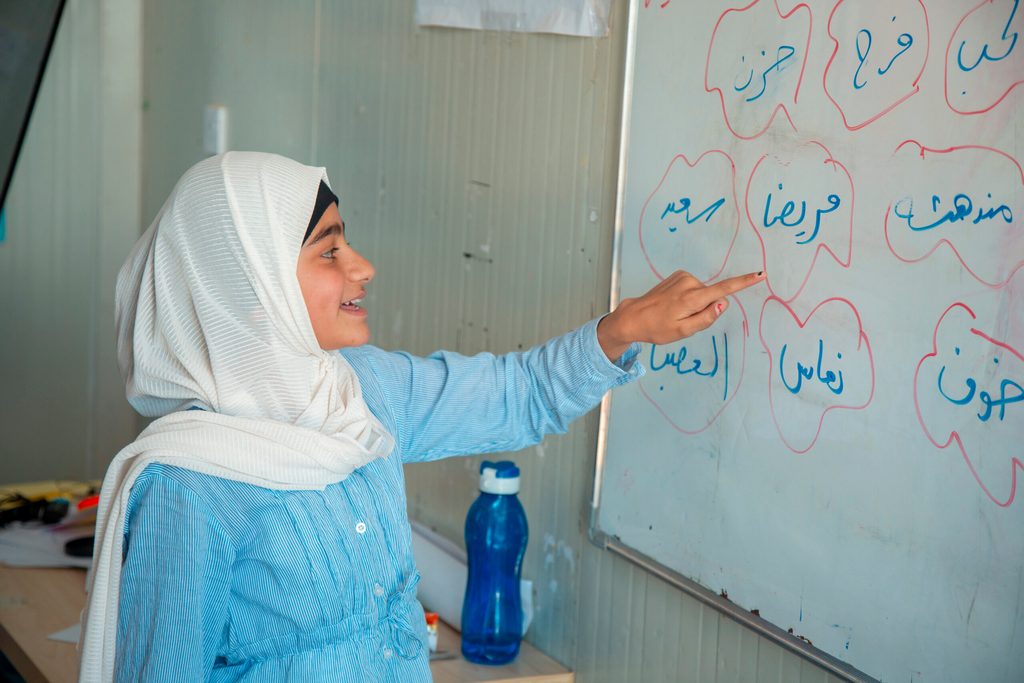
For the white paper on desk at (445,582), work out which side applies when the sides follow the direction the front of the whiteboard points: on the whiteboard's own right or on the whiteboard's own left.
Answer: on the whiteboard's own right

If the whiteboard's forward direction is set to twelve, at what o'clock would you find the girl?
The girl is roughly at 1 o'clock from the whiteboard.

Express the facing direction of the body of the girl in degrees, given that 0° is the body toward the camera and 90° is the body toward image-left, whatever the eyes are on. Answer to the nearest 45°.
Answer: approximately 315°

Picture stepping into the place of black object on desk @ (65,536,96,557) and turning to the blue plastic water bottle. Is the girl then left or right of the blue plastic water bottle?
right

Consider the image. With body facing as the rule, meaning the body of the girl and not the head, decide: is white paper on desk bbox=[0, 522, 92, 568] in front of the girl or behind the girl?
behind

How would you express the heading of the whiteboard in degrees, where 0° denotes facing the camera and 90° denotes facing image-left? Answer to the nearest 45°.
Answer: approximately 45°

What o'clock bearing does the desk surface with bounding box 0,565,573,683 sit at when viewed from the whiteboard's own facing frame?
The desk surface is roughly at 2 o'clock from the whiteboard.

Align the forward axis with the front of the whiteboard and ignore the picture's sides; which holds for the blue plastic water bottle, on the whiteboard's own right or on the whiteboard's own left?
on the whiteboard's own right

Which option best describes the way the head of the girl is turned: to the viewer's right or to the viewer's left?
to the viewer's right

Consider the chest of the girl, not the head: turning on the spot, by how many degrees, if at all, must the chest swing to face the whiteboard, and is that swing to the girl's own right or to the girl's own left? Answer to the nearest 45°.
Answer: approximately 45° to the girl's own left

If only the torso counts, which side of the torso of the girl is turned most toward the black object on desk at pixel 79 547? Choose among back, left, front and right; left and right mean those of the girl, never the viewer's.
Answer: back
